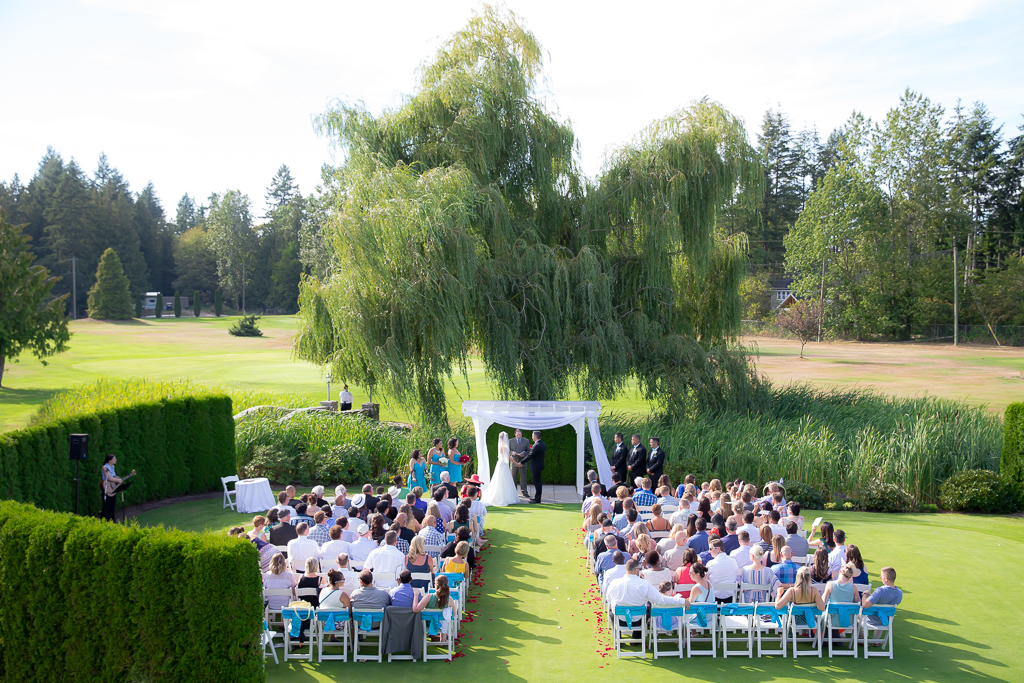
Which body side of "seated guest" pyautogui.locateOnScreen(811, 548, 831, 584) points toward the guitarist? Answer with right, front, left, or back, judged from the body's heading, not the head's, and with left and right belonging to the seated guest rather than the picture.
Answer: left

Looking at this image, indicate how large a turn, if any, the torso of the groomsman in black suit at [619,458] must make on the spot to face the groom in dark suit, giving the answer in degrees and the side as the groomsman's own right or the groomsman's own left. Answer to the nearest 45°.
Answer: approximately 45° to the groomsman's own right

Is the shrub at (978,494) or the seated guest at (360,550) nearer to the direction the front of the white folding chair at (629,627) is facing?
the shrub

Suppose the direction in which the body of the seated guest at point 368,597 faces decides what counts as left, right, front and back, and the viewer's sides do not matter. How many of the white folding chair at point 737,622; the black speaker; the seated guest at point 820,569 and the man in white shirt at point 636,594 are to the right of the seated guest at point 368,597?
3

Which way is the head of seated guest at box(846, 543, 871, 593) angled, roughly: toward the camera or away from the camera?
away from the camera

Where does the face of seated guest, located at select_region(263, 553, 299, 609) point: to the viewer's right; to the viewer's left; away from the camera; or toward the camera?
away from the camera

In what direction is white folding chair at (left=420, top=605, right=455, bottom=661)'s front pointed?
away from the camera

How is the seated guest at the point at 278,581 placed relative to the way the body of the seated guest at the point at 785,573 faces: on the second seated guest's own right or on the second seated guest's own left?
on the second seated guest's own left

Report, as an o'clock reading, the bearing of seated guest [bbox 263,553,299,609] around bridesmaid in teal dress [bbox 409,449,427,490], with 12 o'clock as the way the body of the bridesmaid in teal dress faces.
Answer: The seated guest is roughly at 2 o'clock from the bridesmaid in teal dress.

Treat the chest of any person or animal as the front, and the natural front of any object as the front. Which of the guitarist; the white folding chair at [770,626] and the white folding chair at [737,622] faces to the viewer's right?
the guitarist

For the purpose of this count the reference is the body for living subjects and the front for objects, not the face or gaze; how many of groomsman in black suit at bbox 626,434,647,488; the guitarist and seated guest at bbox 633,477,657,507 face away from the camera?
1

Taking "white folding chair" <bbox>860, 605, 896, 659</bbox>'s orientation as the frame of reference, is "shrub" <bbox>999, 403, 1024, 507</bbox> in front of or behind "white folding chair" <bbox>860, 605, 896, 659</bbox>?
in front
